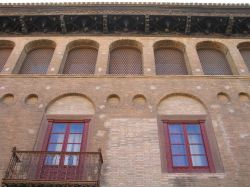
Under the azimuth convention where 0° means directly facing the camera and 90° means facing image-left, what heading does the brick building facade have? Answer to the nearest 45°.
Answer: approximately 0°
